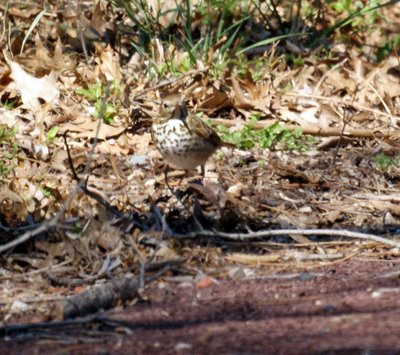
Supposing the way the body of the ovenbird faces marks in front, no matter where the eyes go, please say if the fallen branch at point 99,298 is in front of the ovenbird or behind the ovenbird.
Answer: in front

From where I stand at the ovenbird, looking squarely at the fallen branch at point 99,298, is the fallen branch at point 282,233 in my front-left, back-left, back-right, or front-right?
front-left

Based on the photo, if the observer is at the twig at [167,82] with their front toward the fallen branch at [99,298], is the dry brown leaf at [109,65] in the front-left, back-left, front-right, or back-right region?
back-right

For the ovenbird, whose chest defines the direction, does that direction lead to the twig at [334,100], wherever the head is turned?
no

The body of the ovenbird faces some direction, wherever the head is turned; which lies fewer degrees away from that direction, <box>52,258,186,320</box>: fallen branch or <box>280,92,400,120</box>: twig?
the fallen branch

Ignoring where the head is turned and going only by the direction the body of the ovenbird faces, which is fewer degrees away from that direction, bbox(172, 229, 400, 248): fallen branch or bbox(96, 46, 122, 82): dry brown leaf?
the fallen branch

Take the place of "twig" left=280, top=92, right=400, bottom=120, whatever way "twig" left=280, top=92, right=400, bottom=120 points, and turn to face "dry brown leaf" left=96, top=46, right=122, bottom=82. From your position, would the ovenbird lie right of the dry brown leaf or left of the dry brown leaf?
left

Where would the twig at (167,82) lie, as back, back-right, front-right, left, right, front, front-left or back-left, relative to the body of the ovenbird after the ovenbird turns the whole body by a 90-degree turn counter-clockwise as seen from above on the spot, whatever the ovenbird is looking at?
back-left

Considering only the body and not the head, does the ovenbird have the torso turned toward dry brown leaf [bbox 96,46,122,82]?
no

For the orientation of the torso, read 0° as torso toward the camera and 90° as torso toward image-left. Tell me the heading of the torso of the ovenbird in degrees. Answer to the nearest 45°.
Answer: approximately 45°

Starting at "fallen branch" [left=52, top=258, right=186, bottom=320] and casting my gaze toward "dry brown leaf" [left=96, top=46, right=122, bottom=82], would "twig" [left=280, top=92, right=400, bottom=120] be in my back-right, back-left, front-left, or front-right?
front-right

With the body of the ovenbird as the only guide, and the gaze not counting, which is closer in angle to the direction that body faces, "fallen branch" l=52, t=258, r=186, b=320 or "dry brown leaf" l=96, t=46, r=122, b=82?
the fallen branch

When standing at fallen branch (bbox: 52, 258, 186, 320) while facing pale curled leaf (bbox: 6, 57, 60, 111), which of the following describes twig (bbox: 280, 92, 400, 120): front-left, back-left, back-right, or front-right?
front-right

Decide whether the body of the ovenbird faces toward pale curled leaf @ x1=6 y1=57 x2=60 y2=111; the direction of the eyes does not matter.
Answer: no
